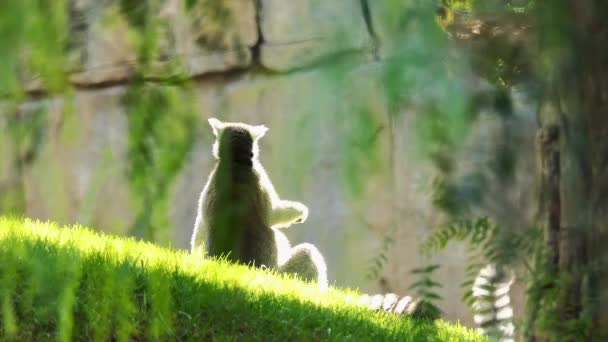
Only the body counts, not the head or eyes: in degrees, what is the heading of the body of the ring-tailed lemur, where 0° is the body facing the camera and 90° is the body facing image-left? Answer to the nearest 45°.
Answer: approximately 180°
